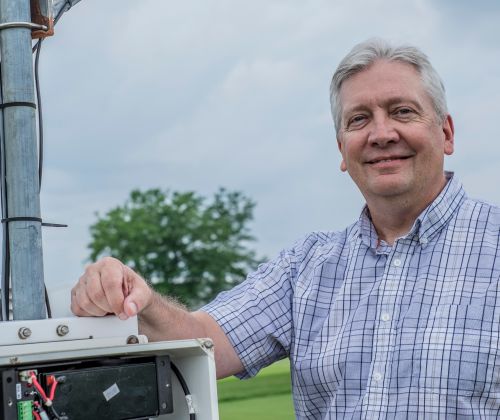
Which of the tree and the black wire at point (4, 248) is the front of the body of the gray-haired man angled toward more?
the black wire

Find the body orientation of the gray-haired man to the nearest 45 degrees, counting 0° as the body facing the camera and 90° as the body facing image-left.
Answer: approximately 0°

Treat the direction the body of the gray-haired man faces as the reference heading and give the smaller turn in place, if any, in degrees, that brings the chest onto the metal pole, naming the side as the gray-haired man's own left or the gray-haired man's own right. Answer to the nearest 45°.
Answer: approximately 45° to the gray-haired man's own right

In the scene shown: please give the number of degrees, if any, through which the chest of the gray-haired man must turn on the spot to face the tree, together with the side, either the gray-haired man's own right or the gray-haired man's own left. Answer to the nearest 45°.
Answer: approximately 180°

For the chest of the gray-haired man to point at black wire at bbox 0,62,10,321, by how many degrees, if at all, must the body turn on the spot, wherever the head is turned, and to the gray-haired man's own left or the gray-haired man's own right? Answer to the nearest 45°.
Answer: approximately 45° to the gray-haired man's own right

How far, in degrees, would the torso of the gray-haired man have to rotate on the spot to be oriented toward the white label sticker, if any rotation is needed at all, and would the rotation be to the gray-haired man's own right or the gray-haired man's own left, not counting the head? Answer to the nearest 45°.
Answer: approximately 45° to the gray-haired man's own right

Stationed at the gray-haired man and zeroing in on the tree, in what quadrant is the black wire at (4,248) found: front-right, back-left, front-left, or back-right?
back-left

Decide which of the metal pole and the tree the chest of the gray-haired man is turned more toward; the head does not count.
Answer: the metal pole
